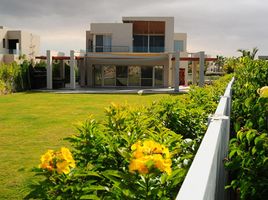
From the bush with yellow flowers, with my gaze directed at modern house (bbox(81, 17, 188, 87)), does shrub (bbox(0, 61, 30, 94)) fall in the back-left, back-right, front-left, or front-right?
front-left

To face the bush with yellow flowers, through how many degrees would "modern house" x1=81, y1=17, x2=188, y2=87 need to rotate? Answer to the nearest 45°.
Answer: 0° — it already faces it

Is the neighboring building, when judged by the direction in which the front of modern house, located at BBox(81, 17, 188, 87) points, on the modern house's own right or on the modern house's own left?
on the modern house's own right

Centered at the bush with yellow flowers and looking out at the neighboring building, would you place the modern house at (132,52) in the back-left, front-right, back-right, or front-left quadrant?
front-right

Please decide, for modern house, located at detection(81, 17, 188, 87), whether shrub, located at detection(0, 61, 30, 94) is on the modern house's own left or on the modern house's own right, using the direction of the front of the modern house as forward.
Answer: on the modern house's own right

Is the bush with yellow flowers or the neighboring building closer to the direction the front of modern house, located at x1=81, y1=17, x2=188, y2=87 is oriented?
the bush with yellow flowers

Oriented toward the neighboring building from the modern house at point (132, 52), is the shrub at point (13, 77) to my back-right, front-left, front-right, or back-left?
front-left

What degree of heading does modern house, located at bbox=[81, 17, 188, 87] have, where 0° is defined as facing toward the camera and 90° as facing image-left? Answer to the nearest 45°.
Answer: approximately 0°

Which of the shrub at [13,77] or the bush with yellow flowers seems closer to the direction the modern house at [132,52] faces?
the bush with yellow flowers
